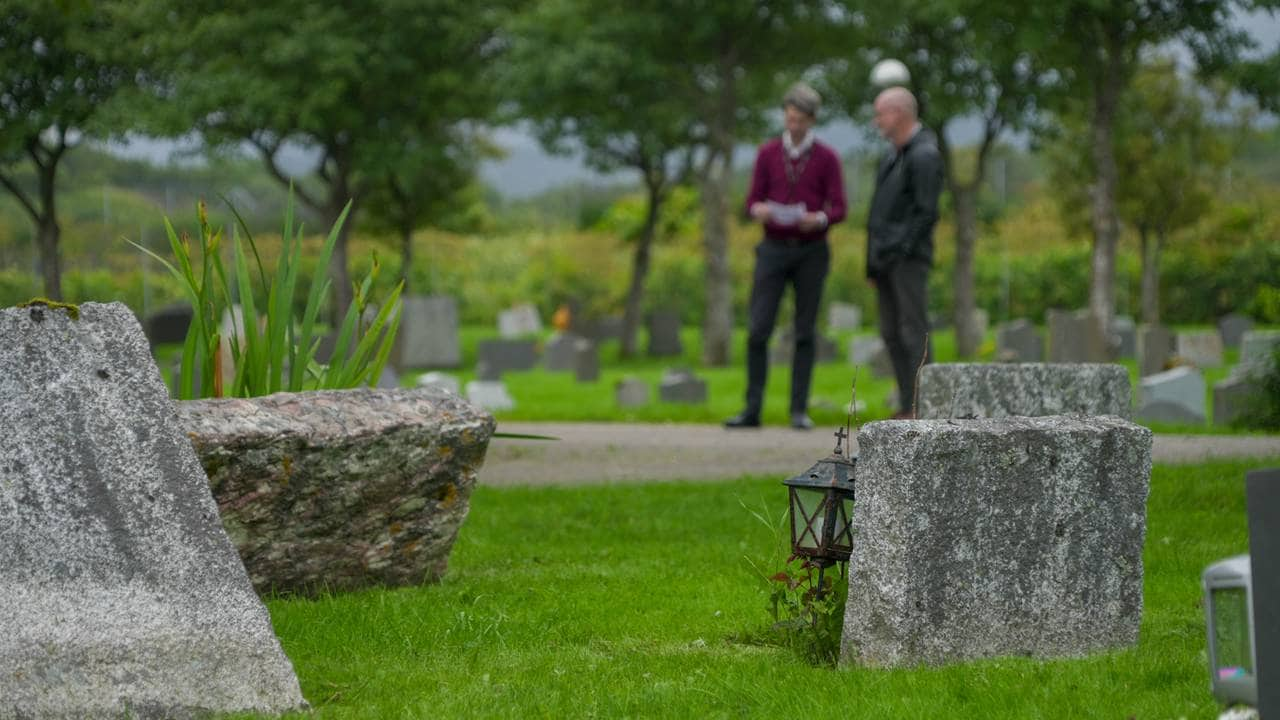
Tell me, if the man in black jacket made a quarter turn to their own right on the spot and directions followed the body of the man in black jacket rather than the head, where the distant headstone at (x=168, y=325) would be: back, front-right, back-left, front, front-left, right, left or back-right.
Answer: front-left

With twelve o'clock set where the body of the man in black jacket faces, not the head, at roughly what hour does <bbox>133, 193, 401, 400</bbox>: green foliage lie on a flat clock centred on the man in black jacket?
The green foliage is roughly at 10 o'clock from the man in black jacket.

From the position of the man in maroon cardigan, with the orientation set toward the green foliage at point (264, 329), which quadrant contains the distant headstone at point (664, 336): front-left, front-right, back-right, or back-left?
back-right

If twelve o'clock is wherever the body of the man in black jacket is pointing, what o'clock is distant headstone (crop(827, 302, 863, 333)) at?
The distant headstone is roughly at 3 o'clock from the man in black jacket.

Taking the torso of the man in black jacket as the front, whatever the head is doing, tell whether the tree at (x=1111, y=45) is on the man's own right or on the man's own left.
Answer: on the man's own right

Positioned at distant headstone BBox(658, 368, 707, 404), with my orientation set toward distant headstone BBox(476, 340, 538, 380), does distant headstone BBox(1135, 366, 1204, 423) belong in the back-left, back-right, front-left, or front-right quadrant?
back-right

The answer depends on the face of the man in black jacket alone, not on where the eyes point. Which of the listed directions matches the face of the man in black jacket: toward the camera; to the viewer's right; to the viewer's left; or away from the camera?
to the viewer's left

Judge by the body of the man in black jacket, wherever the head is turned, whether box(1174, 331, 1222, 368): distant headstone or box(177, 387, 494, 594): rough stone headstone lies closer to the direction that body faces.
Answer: the rough stone headstone

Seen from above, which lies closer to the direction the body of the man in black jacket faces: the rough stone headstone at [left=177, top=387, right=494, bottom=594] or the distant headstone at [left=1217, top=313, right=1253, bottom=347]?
the rough stone headstone

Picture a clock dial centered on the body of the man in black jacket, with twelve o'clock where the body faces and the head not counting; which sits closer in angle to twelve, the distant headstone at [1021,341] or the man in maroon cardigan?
the man in maroon cardigan

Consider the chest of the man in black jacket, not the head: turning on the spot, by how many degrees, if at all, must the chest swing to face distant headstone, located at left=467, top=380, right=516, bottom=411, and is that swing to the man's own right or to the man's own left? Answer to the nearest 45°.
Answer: approximately 45° to the man's own right

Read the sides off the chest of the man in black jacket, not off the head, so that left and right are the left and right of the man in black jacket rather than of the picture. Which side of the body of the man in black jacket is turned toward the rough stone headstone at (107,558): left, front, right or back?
left

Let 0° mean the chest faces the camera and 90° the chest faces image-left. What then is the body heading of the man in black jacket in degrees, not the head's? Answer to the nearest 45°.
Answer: approximately 90°

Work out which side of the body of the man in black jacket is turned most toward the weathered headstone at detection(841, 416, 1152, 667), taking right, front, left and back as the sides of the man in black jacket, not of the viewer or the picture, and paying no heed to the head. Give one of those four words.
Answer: left
